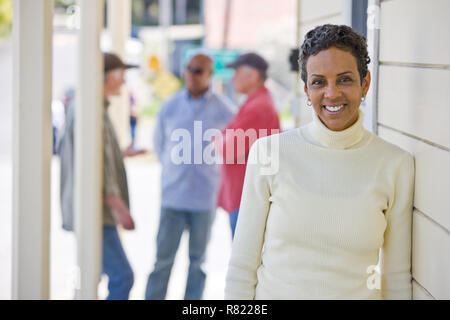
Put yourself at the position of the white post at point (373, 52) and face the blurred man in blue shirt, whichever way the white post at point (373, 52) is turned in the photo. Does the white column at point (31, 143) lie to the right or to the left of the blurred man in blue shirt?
left

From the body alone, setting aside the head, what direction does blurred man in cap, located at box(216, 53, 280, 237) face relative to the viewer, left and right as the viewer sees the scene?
facing to the left of the viewer

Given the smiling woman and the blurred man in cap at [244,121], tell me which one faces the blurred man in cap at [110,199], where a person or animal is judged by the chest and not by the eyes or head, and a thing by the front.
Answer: the blurred man in cap at [244,121]

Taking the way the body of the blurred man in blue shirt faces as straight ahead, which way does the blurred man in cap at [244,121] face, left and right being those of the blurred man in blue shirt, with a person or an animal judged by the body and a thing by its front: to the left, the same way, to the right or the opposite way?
to the right

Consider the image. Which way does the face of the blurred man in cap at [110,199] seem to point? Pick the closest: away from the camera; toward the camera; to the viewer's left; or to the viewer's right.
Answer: to the viewer's right

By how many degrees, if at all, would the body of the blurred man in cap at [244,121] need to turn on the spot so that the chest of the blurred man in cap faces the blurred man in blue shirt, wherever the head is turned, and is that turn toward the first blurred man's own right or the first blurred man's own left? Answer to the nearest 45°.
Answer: approximately 45° to the first blurred man's own right

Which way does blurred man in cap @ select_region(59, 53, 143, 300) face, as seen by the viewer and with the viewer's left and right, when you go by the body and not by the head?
facing to the right of the viewer
